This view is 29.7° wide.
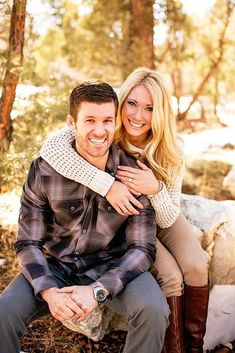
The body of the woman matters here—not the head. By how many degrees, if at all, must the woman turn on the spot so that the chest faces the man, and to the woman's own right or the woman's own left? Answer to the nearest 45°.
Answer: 0° — they already face them

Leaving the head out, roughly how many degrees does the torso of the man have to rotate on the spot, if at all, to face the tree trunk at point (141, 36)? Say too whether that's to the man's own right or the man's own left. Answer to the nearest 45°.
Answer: approximately 180°

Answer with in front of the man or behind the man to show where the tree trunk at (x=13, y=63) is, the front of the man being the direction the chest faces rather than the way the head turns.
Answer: behind

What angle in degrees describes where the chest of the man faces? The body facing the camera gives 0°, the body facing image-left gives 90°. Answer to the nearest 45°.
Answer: approximately 0°

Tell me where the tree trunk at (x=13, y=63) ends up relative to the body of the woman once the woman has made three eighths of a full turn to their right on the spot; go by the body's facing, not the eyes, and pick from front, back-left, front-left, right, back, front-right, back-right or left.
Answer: front-left

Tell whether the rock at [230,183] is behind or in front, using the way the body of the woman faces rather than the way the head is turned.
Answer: behind

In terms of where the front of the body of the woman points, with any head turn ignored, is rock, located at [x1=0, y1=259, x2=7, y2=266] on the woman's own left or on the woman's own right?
on the woman's own right

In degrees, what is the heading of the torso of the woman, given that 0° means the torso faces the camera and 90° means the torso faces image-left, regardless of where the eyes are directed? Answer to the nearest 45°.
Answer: approximately 45°
